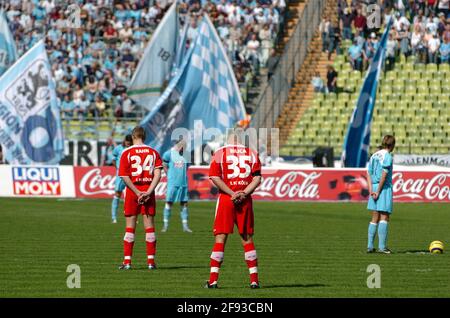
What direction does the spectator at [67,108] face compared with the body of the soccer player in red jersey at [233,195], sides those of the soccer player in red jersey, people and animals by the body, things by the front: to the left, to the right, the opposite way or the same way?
the opposite way

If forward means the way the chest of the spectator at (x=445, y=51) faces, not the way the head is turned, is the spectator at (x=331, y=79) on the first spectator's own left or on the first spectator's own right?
on the first spectator's own right

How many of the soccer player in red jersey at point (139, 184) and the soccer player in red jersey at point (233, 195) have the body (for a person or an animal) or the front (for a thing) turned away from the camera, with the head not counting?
2

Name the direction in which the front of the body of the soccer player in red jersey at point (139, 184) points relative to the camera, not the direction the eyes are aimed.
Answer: away from the camera

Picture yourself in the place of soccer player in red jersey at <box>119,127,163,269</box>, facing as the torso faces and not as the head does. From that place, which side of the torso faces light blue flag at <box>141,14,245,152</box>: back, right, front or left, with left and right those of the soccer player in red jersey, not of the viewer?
front

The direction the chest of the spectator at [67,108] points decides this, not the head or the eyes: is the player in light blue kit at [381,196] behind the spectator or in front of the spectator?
in front

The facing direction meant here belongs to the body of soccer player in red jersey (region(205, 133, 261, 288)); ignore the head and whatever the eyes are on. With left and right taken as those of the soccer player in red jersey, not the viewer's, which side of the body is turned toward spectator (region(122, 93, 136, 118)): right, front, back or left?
front

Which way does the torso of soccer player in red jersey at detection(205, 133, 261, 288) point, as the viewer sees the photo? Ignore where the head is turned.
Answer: away from the camera

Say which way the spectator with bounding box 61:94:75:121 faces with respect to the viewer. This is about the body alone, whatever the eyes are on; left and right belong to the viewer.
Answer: facing the viewer

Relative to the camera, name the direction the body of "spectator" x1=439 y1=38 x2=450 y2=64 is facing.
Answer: toward the camera

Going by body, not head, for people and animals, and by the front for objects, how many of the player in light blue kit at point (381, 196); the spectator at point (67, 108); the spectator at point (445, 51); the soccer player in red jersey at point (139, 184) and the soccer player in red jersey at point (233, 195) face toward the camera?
2

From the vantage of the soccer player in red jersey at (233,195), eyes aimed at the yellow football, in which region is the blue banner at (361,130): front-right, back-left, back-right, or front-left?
front-left
